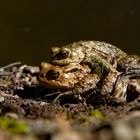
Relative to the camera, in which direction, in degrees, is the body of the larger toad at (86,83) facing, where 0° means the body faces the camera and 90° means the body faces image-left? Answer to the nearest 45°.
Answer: approximately 90°

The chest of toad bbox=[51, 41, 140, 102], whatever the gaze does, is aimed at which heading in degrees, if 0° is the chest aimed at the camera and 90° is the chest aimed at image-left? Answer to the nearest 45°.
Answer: approximately 90°
